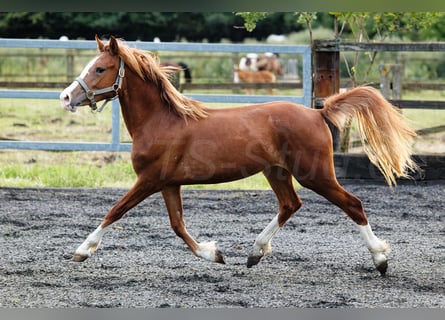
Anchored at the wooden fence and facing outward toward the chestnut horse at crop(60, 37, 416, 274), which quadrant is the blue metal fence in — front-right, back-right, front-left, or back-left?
front-right

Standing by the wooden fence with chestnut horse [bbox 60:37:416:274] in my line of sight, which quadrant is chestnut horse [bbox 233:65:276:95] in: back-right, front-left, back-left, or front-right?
back-right

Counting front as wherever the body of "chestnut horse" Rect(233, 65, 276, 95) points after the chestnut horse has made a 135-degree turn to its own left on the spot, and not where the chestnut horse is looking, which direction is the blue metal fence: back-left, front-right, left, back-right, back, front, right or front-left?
front-right

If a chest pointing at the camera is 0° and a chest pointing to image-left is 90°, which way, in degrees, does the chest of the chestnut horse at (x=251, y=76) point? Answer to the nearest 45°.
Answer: approximately 90°

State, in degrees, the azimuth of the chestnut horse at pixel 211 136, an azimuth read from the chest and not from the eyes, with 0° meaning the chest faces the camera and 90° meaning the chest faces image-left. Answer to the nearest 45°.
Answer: approximately 90°

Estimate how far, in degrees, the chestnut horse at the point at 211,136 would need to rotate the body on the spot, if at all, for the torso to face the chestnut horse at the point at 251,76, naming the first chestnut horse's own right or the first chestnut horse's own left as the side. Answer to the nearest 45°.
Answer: approximately 90° to the first chestnut horse's own right

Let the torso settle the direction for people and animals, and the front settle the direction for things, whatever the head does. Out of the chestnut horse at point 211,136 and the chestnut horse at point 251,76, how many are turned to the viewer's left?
2

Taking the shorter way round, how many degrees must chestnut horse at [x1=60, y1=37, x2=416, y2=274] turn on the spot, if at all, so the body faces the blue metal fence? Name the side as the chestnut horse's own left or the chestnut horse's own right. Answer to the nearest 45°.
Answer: approximately 90° to the chestnut horse's own right
